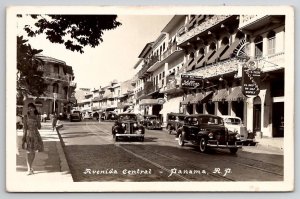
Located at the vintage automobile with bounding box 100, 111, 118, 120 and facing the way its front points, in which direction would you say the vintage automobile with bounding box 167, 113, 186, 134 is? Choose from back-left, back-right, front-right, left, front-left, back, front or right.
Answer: front-left

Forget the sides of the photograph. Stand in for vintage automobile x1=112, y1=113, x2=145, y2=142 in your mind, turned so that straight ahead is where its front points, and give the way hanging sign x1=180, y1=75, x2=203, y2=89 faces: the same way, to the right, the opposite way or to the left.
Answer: the same way

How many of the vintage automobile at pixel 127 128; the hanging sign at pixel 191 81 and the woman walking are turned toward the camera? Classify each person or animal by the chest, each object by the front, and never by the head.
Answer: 3

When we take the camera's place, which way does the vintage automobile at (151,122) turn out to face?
facing the viewer and to the right of the viewer

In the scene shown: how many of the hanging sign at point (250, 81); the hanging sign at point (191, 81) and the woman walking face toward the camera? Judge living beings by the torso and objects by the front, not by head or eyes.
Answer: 3

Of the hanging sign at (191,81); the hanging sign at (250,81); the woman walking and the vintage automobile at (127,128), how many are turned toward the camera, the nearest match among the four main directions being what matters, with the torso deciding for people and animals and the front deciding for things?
4

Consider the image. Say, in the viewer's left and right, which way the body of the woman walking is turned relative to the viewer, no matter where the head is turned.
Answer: facing the viewer

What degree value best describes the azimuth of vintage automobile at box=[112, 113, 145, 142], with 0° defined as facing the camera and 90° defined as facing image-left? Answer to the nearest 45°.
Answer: approximately 0°

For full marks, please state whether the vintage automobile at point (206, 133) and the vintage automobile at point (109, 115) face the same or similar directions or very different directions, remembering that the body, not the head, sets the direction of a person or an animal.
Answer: same or similar directions

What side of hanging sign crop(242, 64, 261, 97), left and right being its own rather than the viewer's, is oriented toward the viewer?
front

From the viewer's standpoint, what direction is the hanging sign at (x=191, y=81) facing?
toward the camera
